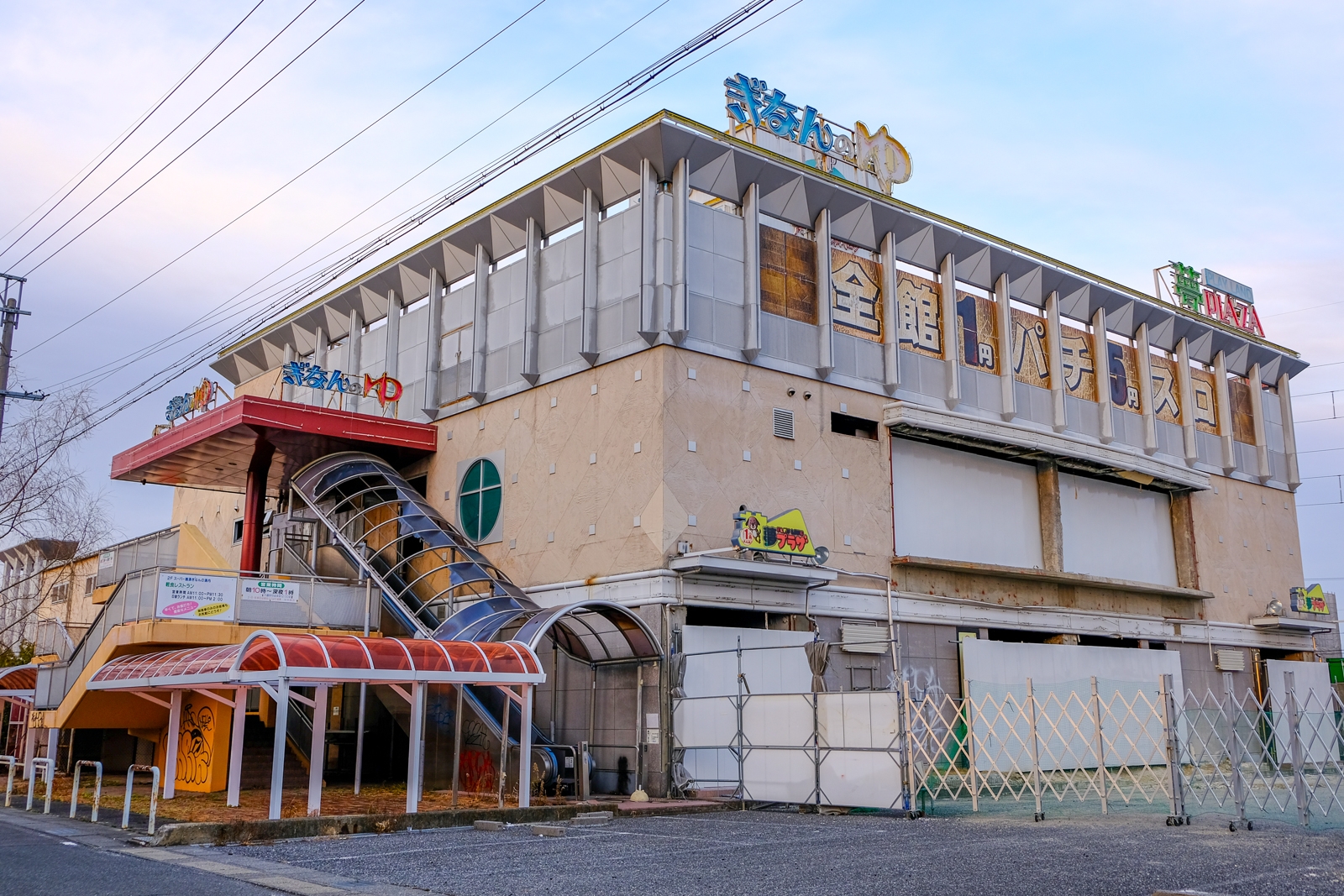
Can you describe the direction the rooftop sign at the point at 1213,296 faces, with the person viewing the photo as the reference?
facing the viewer and to the right of the viewer

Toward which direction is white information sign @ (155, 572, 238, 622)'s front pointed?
toward the camera

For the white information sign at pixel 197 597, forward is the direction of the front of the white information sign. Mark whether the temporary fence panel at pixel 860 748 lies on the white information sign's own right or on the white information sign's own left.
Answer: on the white information sign's own left

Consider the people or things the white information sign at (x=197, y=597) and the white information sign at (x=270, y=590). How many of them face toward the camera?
2

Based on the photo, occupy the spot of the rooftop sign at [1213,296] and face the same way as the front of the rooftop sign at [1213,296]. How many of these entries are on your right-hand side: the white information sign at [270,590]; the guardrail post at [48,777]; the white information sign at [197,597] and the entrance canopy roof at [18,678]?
4

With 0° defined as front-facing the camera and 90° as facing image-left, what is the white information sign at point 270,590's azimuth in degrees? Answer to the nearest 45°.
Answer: approximately 0°

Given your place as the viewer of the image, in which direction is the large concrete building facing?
facing the viewer and to the left of the viewer

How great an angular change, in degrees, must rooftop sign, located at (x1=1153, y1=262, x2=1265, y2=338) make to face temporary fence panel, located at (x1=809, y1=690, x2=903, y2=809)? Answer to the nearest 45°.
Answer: approximately 45° to its right

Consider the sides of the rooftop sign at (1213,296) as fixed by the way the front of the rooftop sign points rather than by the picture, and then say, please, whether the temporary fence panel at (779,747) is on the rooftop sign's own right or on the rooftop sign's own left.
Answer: on the rooftop sign's own right

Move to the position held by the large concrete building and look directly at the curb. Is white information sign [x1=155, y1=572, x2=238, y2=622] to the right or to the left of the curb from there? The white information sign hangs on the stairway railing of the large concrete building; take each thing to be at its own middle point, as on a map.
right
